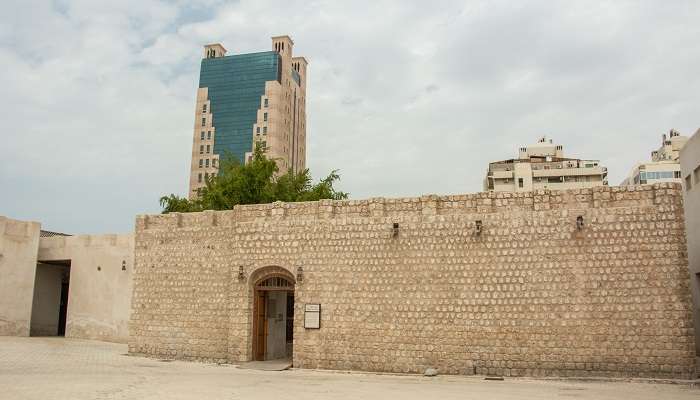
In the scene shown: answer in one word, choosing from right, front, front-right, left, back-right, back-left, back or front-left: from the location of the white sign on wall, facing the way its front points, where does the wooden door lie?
back-right

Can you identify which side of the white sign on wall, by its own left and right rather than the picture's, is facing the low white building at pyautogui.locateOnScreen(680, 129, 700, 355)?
left

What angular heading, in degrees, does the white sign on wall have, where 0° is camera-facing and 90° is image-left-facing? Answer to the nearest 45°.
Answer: approximately 0°

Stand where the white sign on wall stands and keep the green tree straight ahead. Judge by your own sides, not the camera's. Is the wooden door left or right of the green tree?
left

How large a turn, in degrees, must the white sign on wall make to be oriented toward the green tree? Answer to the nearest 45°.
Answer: approximately 180°
